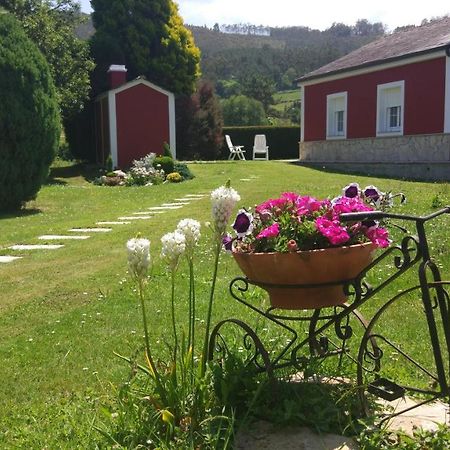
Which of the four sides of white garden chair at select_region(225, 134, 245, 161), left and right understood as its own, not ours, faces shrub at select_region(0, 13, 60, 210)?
right

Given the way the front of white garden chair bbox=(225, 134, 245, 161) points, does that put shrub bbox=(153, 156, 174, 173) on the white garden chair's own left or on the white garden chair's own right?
on the white garden chair's own right

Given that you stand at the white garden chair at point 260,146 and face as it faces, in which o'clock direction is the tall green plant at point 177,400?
The tall green plant is roughly at 12 o'clock from the white garden chair.

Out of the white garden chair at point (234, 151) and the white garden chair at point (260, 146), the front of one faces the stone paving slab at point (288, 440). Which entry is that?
the white garden chair at point (260, 146)

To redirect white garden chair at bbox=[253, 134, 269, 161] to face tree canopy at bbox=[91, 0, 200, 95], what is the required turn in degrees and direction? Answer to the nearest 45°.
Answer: approximately 90° to its right

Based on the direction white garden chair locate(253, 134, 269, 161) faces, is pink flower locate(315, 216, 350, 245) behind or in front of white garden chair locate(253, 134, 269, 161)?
in front

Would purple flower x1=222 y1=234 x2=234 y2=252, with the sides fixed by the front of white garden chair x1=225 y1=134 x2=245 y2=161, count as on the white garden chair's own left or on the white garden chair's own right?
on the white garden chair's own right
